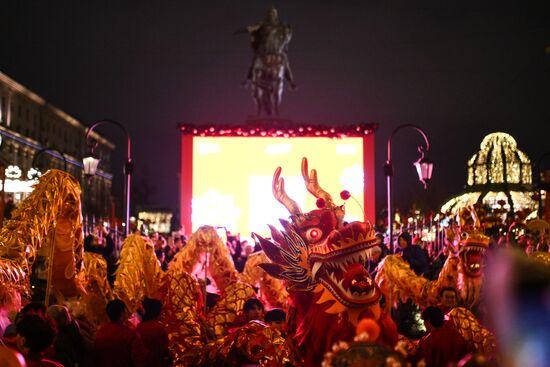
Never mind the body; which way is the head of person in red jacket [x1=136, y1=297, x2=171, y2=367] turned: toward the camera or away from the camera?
away from the camera

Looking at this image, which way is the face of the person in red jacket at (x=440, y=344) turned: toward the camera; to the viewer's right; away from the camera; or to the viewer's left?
away from the camera

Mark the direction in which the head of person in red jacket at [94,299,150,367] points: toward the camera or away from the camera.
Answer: away from the camera

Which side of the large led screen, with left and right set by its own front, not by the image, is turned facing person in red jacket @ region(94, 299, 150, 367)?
front

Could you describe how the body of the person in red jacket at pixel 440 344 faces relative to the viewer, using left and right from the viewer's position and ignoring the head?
facing away from the viewer and to the left of the viewer

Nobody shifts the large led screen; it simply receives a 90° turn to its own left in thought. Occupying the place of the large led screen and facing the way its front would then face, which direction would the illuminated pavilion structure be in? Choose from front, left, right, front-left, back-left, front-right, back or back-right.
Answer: front-left

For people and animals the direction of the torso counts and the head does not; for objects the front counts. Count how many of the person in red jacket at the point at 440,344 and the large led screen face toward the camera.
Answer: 1

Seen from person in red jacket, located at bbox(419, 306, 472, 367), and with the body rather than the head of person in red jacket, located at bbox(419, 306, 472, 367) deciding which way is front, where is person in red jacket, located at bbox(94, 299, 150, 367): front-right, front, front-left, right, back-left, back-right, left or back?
front-left

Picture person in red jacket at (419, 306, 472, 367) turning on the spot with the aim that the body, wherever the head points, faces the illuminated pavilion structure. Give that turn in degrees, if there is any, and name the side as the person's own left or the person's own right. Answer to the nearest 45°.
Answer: approximately 45° to the person's own right

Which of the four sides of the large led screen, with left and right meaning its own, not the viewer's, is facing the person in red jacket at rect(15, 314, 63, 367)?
front

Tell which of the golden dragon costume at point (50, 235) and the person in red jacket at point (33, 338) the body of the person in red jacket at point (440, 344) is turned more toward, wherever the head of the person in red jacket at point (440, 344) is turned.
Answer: the golden dragon costume

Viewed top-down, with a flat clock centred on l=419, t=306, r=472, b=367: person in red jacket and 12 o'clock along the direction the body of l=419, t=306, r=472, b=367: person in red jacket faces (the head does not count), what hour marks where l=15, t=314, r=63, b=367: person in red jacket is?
l=15, t=314, r=63, b=367: person in red jacket is roughly at 9 o'clock from l=419, t=306, r=472, b=367: person in red jacket.

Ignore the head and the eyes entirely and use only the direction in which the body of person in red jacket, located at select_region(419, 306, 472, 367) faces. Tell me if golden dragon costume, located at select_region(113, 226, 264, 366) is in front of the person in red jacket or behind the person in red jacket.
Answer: in front

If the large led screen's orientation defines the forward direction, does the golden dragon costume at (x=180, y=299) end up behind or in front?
in front

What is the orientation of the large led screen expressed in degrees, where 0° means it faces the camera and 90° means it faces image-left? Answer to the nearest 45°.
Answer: approximately 0°
